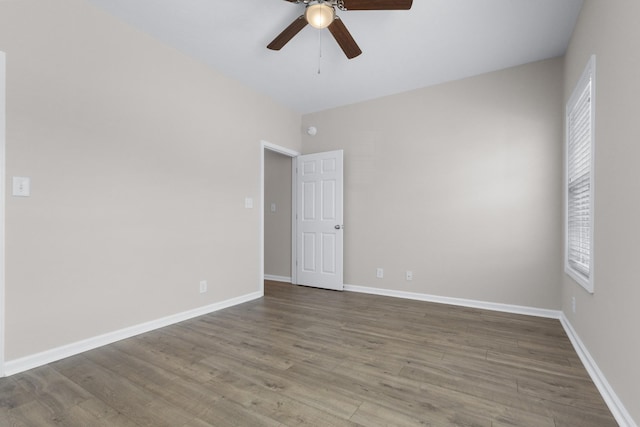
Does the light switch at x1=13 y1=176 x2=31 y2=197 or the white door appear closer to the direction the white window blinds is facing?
the white door

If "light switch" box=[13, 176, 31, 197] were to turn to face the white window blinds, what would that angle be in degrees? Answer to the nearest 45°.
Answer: approximately 45° to its left

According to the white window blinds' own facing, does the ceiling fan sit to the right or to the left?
on its left

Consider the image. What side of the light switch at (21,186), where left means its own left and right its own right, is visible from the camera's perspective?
front

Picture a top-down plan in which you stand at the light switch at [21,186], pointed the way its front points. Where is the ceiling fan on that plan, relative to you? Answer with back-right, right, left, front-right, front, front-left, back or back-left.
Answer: front-left

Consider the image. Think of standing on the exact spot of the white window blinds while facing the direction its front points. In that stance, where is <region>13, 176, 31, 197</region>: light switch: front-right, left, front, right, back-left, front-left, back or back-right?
front-left

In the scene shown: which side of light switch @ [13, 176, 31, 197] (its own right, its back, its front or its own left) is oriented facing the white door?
left

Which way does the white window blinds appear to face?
to the viewer's left

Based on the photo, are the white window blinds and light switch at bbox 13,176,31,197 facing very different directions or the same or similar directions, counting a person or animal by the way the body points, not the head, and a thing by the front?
very different directions

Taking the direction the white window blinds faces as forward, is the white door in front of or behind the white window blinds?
in front

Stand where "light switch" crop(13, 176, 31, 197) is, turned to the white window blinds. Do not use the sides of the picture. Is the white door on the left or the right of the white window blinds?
left
